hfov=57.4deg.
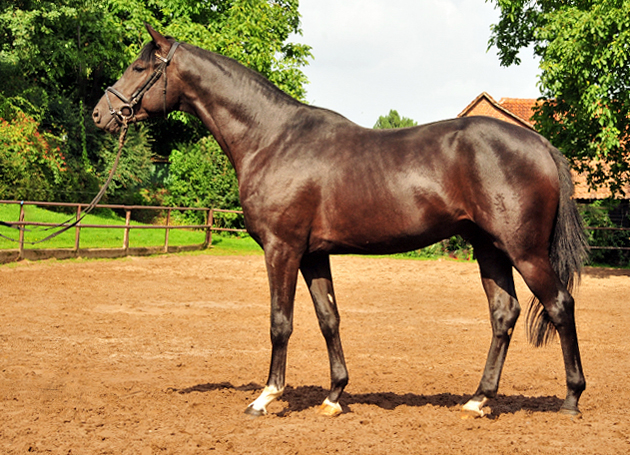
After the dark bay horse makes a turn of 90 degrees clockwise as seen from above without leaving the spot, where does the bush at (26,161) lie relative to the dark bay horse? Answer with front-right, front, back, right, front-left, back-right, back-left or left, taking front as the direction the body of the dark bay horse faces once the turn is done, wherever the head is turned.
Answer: front-left

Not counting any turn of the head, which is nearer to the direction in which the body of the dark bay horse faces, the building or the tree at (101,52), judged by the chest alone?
the tree

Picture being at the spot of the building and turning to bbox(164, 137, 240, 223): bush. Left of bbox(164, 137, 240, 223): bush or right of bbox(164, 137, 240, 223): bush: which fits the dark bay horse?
left

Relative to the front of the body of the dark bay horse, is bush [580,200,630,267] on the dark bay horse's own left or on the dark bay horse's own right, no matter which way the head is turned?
on the dark bay horse's own right

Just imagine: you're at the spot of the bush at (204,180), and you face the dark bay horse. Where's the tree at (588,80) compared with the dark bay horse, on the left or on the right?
left

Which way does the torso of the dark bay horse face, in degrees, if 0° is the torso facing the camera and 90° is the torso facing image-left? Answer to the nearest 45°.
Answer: approximately 90°

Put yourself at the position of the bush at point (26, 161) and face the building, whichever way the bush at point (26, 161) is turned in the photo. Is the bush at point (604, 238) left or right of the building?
right

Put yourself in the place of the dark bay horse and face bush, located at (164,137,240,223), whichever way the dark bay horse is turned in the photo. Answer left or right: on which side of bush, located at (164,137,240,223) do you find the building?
right

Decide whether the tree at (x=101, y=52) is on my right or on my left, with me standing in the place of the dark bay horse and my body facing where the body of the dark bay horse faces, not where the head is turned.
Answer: on my right

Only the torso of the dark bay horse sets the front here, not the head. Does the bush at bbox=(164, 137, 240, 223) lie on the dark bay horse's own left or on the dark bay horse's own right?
on the dark bay horse's own right

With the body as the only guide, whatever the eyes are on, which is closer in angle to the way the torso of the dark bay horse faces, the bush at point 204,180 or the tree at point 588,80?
the bush

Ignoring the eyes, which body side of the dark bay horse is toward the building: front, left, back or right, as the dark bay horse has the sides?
right

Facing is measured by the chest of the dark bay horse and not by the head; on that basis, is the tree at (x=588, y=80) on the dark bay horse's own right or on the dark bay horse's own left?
on the dark bay horse's own right
